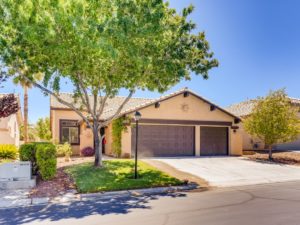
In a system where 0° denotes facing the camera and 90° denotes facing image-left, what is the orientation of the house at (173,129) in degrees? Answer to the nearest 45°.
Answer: approximately 0°
